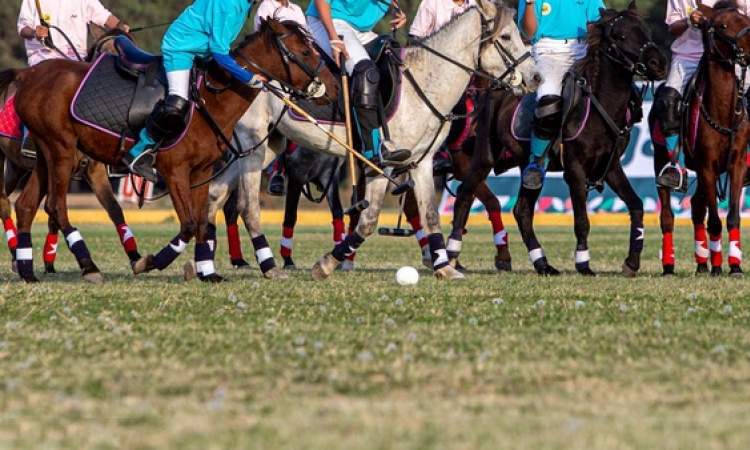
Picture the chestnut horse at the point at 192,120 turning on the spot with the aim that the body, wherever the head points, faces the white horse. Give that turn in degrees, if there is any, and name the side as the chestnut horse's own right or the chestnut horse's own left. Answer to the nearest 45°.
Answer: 0° — it already faces it

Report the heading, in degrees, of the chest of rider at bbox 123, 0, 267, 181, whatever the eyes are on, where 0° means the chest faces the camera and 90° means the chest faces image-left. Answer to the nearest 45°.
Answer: approximately 270°

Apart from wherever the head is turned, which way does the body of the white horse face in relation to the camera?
to the viewer's right

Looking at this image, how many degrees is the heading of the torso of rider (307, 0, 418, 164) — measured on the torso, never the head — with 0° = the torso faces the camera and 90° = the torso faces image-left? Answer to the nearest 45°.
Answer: approximately 315°

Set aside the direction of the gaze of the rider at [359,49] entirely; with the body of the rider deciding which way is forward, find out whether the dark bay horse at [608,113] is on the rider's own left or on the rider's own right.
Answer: on the rider's own left

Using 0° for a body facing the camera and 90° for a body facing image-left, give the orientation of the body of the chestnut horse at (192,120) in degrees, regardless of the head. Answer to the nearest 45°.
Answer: approximately 270°
